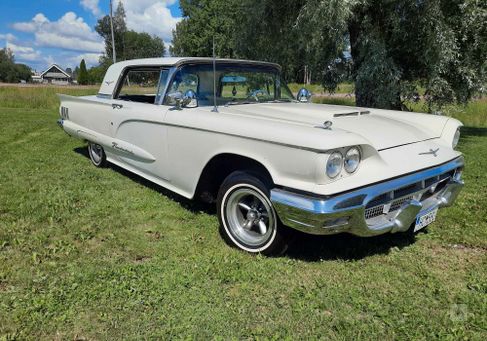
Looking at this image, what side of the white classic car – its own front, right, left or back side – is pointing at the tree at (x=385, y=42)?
left

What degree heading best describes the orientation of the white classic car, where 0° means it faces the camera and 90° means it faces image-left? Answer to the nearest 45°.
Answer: approximately 315°
